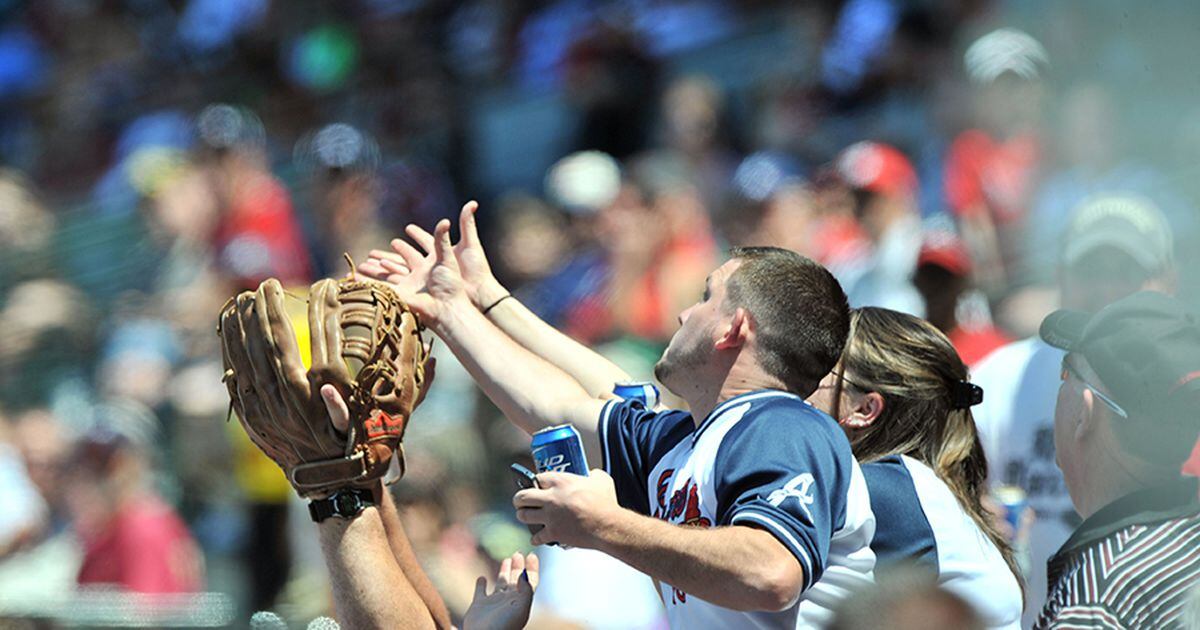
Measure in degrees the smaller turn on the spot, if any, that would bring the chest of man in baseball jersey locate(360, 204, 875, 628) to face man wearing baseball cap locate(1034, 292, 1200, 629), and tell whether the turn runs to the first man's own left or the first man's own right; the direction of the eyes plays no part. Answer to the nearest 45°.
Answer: approximately 180°

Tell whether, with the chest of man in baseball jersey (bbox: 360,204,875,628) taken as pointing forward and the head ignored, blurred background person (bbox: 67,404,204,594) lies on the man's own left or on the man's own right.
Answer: on the man's own right

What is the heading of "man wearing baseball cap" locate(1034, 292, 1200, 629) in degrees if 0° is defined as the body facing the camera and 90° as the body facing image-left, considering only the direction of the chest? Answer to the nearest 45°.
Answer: approximately 135°

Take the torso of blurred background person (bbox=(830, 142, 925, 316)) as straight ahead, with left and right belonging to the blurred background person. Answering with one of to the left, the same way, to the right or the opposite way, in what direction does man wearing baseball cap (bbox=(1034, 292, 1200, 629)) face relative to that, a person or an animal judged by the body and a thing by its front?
to the right

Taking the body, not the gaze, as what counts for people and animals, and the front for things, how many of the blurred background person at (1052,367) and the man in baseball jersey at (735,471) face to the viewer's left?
1

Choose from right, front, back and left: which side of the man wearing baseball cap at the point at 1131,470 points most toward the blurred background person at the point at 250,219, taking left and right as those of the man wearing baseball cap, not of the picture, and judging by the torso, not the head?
front

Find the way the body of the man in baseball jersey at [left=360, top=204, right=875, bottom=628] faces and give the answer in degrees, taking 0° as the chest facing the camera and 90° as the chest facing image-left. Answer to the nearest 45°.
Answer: approximately 90°

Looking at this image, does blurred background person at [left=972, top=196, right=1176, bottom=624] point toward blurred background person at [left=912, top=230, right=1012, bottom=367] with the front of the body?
no

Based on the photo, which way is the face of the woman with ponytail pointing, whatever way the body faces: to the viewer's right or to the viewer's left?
to the viewer's left

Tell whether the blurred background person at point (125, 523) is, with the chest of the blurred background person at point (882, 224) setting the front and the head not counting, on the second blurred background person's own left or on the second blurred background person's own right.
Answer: on the second blurred background person's own right

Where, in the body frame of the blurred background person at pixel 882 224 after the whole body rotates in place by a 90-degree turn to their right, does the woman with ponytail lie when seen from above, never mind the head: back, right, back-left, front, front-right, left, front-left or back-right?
back-left

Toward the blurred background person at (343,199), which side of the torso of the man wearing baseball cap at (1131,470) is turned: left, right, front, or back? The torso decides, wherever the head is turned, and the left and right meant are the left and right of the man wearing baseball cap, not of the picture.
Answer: front

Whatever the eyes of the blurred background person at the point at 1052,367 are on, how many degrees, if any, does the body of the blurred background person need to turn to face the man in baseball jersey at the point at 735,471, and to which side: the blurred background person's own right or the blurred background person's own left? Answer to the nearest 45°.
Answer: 0° — they already face them

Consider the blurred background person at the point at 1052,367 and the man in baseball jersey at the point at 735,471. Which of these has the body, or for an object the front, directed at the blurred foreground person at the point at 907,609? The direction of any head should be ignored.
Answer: the blurred background person at the point at 1052,367

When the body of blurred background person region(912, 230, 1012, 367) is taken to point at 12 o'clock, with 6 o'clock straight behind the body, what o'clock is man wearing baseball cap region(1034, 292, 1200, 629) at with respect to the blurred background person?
The man wearing baseball cap is roughly at 10 o'clock from the blurred background person.

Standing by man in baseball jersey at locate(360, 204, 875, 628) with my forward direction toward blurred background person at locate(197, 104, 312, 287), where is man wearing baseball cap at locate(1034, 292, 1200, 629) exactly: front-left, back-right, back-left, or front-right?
back-right

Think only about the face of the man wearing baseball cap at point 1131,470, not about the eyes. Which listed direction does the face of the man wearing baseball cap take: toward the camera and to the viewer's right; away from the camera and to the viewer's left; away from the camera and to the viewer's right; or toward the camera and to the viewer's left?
away from the camera and to the viewer's left

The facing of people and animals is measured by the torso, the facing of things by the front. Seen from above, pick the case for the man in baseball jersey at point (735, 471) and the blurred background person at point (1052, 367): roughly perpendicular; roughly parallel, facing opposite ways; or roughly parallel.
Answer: roughly perpendicular

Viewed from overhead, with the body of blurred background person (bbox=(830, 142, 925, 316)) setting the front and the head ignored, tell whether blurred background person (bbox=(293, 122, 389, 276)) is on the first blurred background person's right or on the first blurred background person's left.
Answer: on the first blurred background person's right
